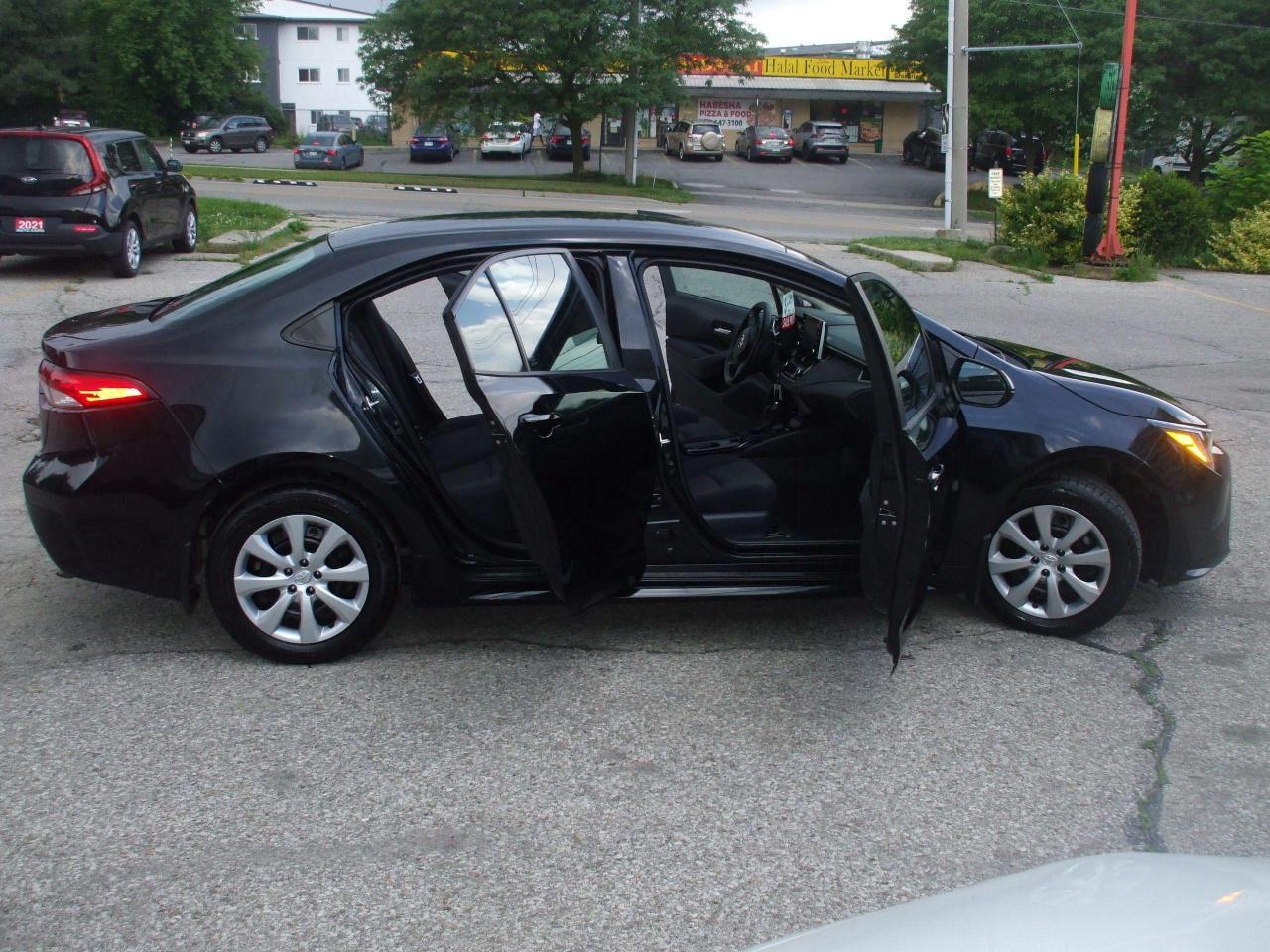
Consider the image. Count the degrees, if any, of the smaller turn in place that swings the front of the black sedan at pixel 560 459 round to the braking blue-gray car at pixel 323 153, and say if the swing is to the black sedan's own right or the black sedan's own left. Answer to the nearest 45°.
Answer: approximately 90° to the black sedan's own left

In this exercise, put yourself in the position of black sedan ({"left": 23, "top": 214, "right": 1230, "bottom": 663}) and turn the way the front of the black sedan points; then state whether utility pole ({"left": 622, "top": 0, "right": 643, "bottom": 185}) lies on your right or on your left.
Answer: on your left

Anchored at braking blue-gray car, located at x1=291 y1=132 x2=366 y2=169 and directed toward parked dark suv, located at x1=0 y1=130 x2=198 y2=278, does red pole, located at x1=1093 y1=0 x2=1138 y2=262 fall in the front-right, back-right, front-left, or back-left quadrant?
front-left

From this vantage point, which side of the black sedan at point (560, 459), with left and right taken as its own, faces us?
right

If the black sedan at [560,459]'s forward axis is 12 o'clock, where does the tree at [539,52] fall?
The tree is roughly at 9 o'clock from the black sedan.

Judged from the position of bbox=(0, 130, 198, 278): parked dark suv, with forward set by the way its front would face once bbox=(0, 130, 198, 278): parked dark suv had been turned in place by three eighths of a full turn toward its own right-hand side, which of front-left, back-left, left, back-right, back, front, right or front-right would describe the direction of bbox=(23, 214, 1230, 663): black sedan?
front

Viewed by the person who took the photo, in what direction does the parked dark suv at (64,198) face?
facing away from the viewer and to the right of the viewer
